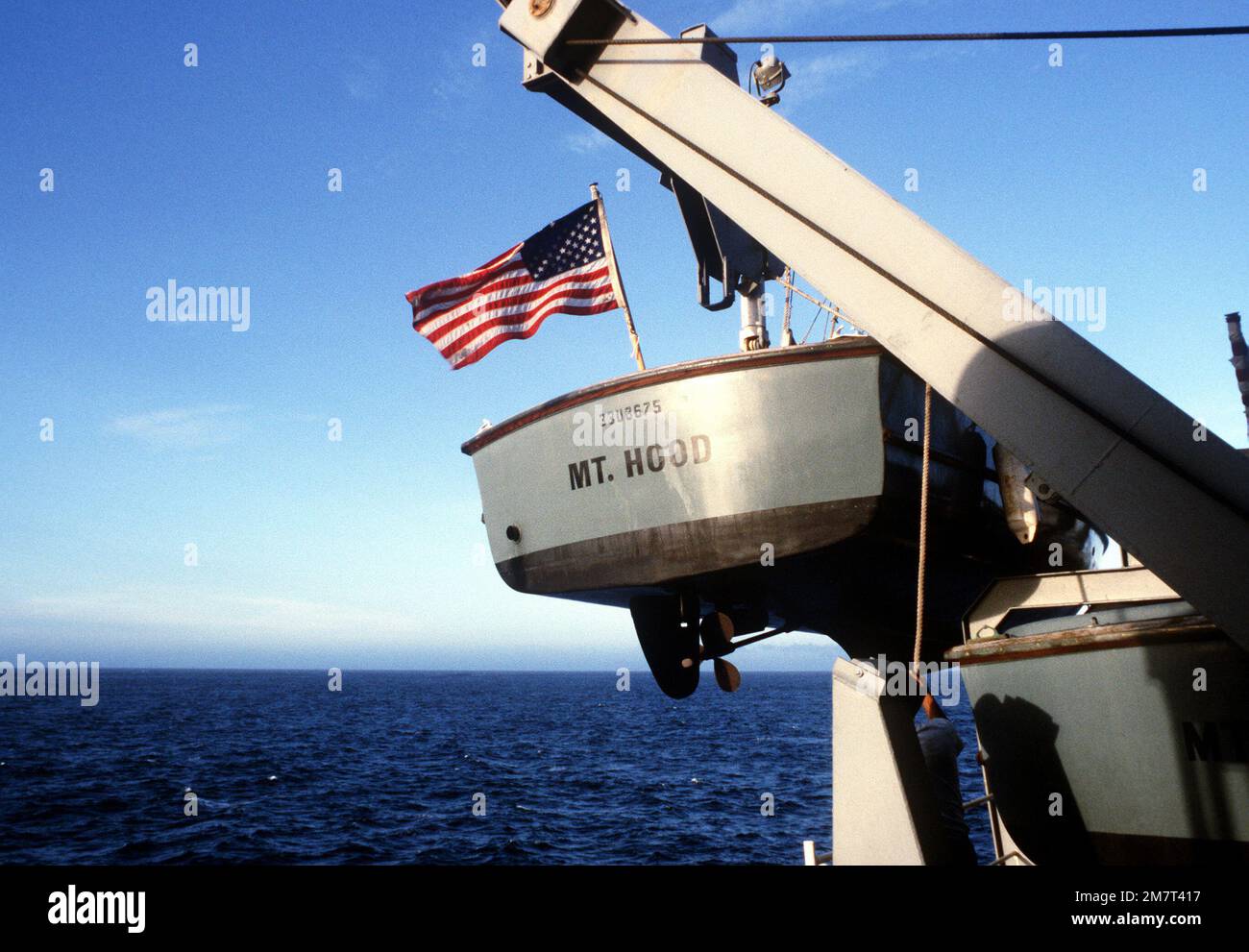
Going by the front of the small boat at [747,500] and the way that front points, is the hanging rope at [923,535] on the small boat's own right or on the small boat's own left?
on the small boat's own right

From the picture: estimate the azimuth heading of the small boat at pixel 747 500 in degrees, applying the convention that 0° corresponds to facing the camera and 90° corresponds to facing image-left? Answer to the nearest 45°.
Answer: approximately 225°
